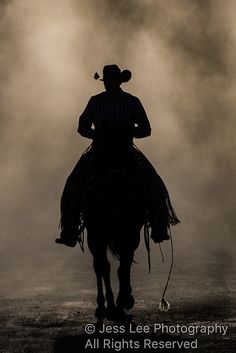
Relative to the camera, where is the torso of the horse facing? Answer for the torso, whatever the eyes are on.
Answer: toward the camera
